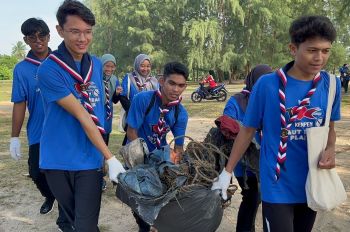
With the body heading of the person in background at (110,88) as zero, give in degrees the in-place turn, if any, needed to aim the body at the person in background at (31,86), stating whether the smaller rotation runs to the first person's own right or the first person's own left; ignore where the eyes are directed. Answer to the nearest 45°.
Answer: approximately 45° to the first person's own right

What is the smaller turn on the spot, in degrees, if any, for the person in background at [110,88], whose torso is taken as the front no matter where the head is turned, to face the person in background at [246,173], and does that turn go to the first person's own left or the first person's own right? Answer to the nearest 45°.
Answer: approximately 45° to the first person's own left

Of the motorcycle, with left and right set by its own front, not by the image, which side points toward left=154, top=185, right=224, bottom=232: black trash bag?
left

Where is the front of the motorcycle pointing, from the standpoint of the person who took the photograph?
facing to the left of the viewer

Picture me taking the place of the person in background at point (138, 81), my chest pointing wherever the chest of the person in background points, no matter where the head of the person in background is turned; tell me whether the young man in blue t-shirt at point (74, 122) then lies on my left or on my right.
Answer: on my right

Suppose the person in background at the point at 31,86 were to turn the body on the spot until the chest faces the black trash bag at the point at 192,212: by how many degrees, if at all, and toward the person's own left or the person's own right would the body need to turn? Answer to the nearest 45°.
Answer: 0° — they already face it

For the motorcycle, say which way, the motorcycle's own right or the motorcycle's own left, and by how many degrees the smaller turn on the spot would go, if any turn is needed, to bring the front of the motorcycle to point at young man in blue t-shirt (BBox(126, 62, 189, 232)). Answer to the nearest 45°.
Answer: approximately 90° to the motorcycle's own left

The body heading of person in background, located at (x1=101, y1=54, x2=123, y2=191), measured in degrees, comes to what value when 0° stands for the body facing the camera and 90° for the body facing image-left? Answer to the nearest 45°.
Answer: approximately 0°
